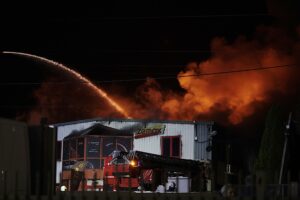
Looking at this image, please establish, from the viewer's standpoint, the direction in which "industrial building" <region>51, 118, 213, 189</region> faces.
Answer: facing the viewer

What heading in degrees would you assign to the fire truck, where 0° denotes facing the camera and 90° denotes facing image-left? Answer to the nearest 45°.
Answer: approximately 45°

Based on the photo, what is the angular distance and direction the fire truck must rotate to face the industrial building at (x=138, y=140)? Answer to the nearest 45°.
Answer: approximately 135° to its right

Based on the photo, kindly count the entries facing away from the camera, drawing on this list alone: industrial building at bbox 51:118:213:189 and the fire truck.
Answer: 0

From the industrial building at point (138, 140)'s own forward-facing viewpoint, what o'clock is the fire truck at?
The fire truck is roughly at 12 o'clock from the industrial building.
